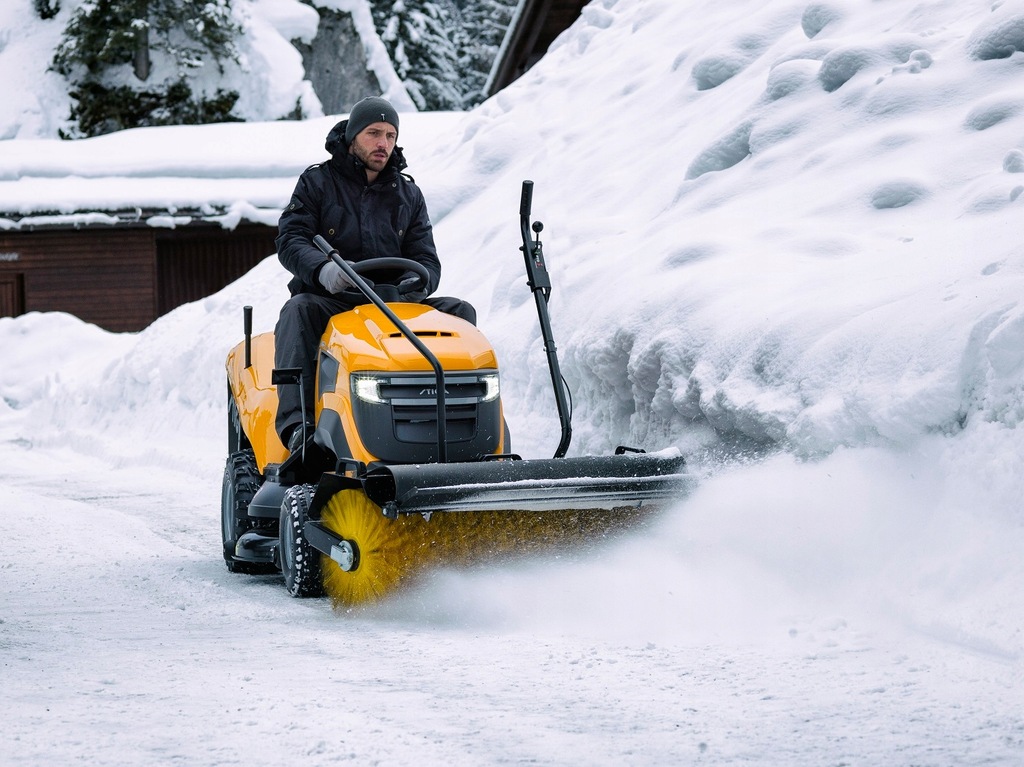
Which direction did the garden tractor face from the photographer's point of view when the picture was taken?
facing the viewer and to the right of the viewer

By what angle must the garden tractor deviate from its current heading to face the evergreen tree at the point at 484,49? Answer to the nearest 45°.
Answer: approximately 135° to its left

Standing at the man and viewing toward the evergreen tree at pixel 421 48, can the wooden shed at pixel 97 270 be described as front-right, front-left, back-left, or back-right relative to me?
front-left

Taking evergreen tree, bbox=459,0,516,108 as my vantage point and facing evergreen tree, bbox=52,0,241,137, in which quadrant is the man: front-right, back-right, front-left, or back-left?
front-left

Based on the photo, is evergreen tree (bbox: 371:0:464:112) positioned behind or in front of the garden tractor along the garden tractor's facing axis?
behind
